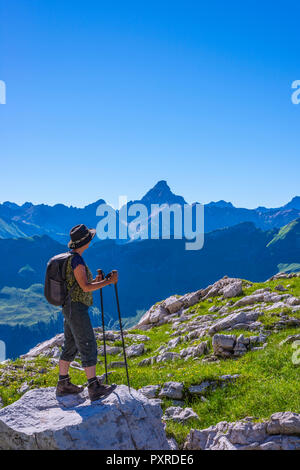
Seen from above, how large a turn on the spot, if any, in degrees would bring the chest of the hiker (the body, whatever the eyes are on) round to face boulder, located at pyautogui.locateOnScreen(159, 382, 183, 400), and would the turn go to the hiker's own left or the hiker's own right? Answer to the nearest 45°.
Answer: approximately 45° to the hiker's own left

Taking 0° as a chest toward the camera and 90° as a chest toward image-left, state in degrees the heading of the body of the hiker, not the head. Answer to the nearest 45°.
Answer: approximately 270°

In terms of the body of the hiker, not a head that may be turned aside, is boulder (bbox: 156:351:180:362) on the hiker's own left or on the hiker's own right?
on the hiker's own left
